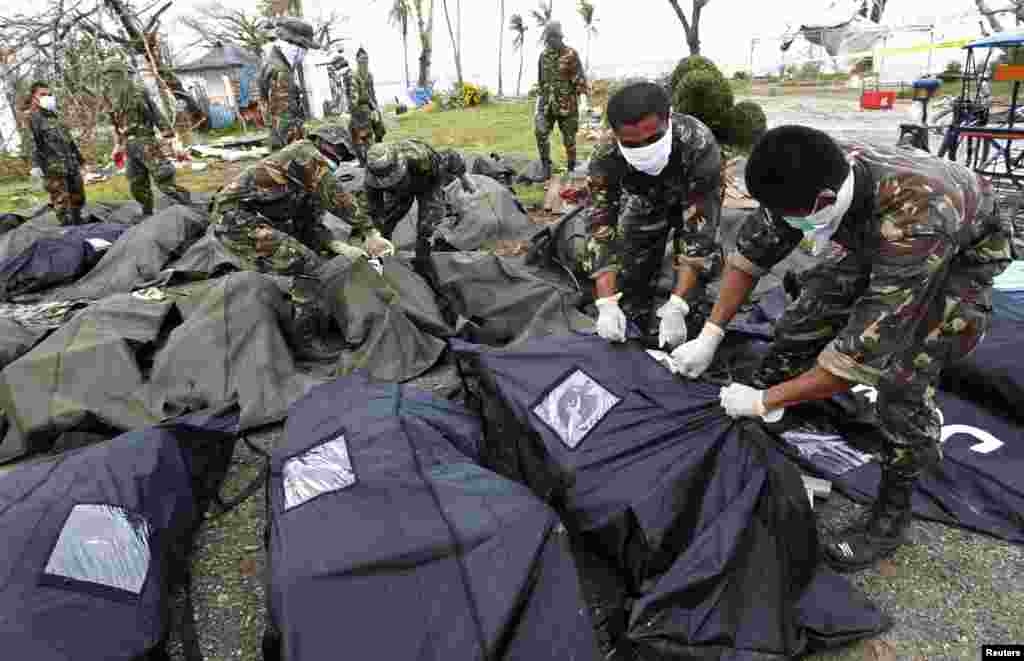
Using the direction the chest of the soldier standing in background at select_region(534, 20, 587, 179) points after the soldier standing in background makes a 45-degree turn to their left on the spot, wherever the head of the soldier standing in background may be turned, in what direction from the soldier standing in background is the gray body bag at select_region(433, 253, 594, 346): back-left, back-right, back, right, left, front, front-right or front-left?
front-right

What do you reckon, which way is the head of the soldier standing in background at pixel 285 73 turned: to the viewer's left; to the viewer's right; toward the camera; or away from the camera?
toward the camera

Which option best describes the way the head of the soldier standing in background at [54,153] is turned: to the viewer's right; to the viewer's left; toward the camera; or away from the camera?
toward the camera

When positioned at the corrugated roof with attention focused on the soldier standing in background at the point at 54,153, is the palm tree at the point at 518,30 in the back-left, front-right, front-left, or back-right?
back-left

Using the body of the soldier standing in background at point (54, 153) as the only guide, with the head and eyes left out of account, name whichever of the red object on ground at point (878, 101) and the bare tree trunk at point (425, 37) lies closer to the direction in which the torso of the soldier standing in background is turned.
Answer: the red object on ground

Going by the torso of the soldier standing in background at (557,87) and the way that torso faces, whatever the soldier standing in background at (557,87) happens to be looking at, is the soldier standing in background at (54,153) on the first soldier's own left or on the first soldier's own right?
on the first soldier's own right

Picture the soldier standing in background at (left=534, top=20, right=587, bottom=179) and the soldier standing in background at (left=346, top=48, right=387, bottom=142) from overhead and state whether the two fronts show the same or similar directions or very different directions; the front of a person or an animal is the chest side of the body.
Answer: same or similar directions

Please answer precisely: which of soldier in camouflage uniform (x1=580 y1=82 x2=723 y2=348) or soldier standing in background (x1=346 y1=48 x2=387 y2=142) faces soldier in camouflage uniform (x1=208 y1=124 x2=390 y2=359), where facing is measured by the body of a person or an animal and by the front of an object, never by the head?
the soldier standing in background

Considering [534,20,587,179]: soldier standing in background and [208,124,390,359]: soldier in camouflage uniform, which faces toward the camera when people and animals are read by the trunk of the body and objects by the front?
the soldier standing in background

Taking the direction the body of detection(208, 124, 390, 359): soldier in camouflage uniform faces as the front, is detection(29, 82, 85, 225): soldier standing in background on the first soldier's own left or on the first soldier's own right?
on the first soldier's own left

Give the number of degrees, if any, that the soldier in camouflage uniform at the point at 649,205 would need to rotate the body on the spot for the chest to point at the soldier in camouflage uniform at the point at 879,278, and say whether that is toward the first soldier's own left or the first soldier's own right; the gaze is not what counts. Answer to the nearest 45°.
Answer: approximately 45° to the first soldier's own left

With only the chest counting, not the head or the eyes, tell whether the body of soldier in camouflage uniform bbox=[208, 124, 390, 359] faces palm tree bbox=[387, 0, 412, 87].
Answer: no

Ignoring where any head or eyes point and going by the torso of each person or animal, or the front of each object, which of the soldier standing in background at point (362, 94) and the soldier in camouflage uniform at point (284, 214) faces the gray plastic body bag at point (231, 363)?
the soldier standing in background

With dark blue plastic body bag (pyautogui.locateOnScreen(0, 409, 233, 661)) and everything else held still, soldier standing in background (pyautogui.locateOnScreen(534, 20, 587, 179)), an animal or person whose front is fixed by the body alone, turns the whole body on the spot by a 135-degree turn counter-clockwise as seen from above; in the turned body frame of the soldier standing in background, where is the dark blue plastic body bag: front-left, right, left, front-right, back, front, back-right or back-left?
back-right

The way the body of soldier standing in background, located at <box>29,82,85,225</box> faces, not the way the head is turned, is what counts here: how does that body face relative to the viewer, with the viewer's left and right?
facing the viewer and to the right of the viewer

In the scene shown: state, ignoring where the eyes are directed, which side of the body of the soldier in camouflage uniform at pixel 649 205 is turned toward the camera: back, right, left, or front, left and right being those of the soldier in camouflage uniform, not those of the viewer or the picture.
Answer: front

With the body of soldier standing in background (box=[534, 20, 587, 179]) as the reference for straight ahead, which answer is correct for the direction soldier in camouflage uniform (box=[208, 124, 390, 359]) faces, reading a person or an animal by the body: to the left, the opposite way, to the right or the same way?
to the left

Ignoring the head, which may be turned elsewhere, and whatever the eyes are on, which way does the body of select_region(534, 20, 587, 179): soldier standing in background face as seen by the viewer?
toward the camera

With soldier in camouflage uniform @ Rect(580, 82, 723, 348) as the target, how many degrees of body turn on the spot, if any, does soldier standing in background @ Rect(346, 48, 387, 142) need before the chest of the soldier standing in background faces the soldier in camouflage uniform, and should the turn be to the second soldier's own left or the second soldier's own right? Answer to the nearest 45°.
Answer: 0° — they already face them

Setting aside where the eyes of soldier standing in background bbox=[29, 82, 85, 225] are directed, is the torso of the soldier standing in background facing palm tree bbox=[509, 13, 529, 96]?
no

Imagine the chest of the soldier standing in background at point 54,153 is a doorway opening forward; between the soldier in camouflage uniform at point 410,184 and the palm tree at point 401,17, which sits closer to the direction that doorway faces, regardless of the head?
the soldier in camouflage uniform
